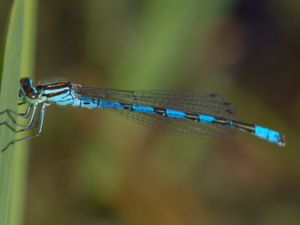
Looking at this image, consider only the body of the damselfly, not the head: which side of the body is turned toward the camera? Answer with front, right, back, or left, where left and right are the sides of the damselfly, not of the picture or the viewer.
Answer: left
